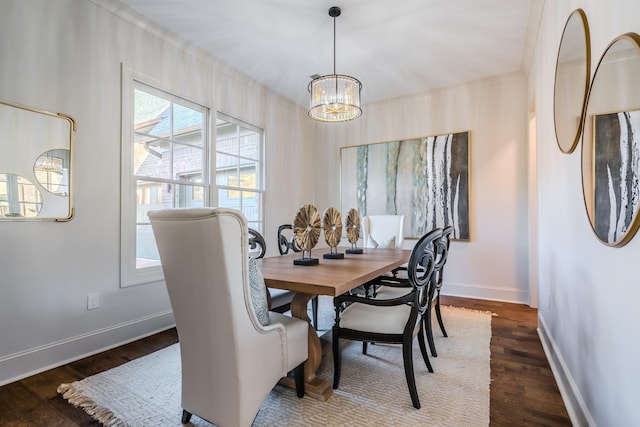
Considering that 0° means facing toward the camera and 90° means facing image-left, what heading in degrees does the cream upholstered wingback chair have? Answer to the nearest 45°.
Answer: approximately 225°

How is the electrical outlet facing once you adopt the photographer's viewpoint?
facing the viewer and to the right of the viewer

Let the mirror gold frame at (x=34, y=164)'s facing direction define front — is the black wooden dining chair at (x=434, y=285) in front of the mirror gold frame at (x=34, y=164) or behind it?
in front

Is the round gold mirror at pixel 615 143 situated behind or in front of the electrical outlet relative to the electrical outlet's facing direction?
in front

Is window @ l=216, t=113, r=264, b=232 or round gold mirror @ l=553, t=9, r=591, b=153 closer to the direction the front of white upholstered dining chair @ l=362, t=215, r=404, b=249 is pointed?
the round gold mirror

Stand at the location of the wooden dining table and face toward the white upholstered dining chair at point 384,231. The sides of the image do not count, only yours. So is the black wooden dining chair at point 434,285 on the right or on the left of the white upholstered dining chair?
right

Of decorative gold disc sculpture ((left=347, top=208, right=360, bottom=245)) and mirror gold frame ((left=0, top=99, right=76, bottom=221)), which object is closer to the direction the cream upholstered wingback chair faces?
the decorative gold disc sculpture

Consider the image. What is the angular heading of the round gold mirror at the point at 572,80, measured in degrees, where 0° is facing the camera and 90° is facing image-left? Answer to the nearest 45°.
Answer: approximately 90°

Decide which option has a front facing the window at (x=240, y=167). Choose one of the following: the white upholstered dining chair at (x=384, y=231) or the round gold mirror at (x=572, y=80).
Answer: the round gold mirror

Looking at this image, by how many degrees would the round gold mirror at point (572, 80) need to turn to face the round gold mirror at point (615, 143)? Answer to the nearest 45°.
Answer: approximately 90° to its left

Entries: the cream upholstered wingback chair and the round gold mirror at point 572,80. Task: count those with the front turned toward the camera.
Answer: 0

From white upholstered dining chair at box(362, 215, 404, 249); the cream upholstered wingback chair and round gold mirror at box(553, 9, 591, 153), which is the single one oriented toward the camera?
the white upholstered dining chair

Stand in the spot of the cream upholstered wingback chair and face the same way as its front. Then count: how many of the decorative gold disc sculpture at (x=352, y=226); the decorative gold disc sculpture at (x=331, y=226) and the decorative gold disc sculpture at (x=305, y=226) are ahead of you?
3

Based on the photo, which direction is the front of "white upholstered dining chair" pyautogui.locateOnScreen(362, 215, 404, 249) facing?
toward the camera

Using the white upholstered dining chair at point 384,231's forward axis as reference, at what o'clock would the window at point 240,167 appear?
The window is roughly at 3 o'clock from the white upholstered dining chair.

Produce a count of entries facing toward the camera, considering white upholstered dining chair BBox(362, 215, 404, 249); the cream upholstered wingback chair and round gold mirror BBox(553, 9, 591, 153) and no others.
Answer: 1

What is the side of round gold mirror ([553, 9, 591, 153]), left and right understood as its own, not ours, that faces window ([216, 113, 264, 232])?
front
